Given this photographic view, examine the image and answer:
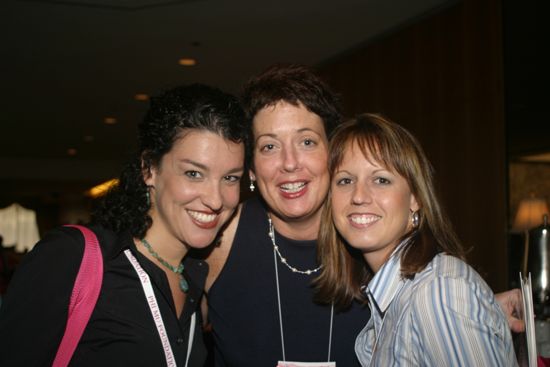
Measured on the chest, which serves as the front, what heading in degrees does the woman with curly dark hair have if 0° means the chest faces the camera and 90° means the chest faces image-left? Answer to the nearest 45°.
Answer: approximately 315°

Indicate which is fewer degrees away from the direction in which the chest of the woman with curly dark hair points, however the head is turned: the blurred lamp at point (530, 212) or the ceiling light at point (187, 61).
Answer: the blurred lamp

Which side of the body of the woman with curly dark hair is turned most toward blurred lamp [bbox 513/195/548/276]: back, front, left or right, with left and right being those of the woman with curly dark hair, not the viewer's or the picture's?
left

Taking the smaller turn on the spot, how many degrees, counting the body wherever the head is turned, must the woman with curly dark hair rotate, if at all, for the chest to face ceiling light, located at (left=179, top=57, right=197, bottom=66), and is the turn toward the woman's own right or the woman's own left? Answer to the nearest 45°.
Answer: approximately 135° to the woman's own left

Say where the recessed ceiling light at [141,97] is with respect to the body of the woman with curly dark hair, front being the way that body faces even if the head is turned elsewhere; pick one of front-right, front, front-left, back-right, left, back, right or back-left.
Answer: back-left
